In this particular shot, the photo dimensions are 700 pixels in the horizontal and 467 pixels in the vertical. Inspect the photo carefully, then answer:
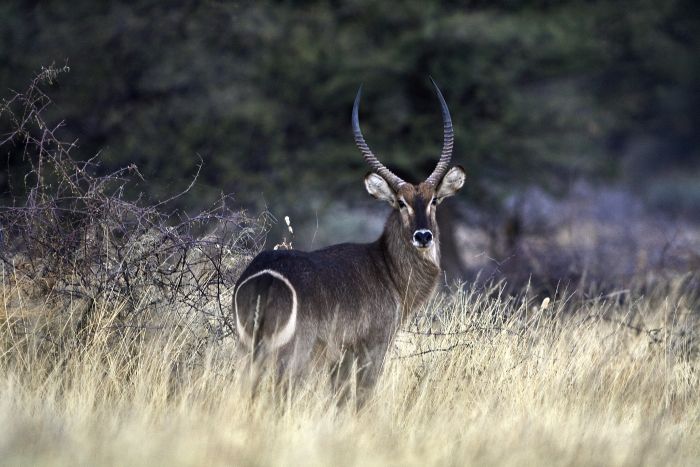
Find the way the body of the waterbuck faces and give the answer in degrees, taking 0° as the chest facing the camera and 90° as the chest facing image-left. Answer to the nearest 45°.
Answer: approximately 225°

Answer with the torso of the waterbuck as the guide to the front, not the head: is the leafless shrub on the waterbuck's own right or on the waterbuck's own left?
on the waterbuck's own left
